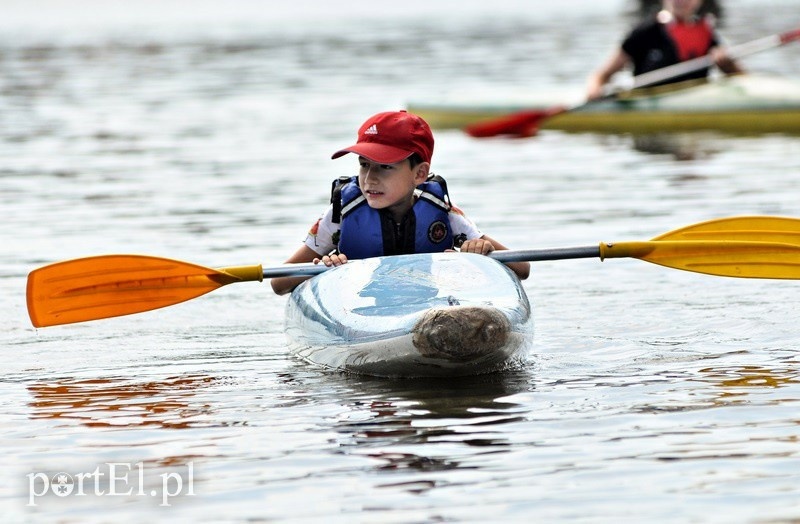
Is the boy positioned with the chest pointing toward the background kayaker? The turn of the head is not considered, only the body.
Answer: no

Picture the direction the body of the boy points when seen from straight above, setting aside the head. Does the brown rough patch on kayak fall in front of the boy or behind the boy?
in front

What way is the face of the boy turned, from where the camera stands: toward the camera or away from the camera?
toward the camera

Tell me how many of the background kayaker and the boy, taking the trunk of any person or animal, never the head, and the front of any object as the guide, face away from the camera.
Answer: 0

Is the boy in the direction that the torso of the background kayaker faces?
no

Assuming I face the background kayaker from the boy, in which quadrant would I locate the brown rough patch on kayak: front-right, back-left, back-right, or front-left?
back-right

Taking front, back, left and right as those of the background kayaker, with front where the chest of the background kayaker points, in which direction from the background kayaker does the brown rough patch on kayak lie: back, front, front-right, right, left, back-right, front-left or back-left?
front-right

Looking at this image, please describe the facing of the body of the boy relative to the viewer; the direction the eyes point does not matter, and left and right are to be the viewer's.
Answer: facing the viewer
